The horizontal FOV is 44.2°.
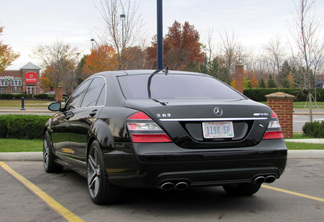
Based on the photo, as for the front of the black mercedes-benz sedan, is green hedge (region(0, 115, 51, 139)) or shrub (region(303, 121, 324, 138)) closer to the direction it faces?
the green hedge

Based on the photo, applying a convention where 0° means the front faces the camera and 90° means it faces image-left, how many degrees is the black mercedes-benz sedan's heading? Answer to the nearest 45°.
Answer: approximately 135°

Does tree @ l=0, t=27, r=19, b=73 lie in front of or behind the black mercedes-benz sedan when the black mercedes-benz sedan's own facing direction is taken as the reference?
in front

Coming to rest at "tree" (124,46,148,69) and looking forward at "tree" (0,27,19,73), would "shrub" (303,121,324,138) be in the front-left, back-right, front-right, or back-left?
back-left

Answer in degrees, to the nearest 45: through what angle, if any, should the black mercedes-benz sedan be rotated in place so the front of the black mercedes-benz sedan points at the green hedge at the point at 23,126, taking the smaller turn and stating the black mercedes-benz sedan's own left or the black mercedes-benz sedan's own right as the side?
0° — it already faces it

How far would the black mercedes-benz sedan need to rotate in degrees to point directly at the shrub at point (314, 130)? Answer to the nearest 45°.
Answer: approximately 90° to its right
